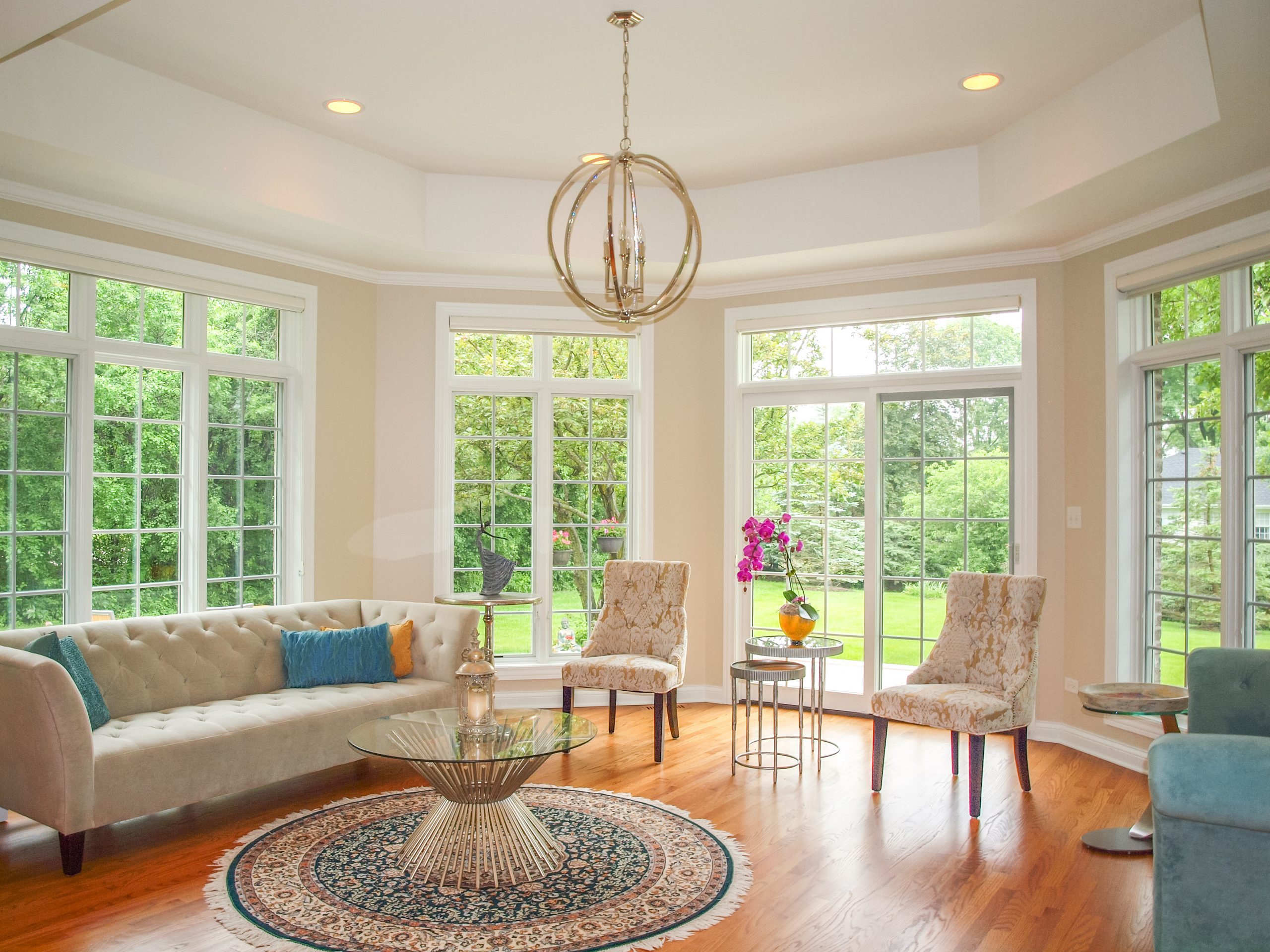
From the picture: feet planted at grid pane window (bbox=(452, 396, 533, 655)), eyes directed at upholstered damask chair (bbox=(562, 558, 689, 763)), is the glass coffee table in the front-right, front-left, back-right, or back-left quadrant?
front-right

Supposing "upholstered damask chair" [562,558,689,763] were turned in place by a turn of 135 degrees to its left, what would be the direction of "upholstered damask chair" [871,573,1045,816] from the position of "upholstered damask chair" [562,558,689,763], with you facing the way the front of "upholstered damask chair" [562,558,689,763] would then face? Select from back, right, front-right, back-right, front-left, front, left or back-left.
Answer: front-right

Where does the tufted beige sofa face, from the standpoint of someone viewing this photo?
facing the viewer and to the right of the viewer

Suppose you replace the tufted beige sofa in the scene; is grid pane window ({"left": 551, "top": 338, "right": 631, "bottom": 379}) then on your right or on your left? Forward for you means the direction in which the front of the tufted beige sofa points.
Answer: on your left

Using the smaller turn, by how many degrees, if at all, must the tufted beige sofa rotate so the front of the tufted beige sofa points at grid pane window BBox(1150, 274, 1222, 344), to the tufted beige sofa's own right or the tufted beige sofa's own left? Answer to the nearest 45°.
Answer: approximately 45° to the tufted beige sofa's own left

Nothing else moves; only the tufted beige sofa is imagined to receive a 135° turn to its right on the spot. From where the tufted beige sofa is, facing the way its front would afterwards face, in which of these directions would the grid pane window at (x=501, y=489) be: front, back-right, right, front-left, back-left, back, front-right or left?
back-right

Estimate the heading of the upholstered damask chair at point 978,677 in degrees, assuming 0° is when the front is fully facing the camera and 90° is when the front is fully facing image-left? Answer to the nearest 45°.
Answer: approximately 45°

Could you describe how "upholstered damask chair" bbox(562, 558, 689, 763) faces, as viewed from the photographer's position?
facing the viewer and to the left of the viewer

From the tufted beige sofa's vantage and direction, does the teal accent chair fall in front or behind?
in front

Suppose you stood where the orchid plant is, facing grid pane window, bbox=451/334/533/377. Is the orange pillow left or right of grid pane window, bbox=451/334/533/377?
left

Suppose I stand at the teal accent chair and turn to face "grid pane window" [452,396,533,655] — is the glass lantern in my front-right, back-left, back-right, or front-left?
front-left

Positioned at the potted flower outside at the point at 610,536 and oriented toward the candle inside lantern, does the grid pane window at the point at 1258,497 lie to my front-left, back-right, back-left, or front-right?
front-left

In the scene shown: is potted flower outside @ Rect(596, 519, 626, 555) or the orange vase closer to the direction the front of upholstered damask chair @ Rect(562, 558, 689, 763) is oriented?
the orange vase

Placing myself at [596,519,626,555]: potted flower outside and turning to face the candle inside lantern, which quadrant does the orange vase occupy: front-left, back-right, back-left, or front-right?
front-left

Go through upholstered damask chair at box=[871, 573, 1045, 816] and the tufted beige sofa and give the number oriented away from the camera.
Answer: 0

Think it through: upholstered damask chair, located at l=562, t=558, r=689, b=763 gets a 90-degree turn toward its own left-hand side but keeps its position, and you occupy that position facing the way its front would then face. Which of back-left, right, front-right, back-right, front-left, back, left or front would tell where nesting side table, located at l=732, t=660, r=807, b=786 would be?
front

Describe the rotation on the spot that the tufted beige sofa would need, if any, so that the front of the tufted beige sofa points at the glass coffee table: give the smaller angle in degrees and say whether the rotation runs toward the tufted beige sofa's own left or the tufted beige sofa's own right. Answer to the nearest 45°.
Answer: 0° — it already faces it
